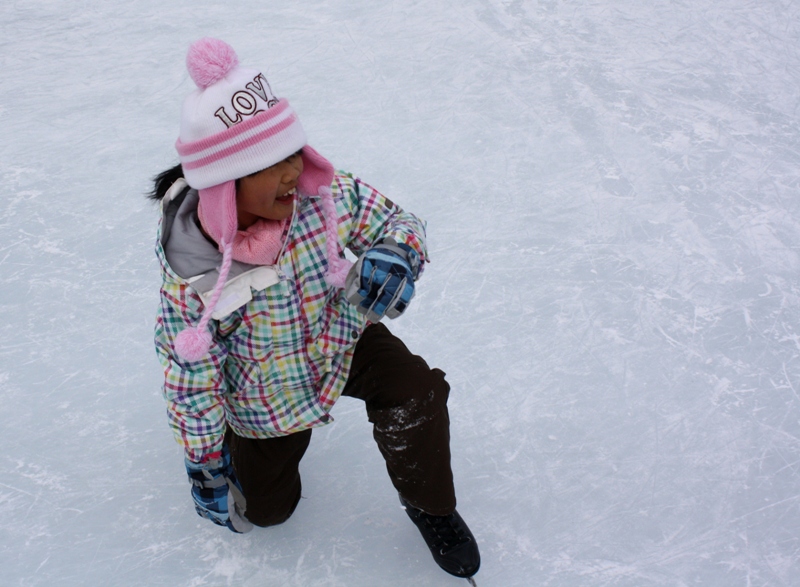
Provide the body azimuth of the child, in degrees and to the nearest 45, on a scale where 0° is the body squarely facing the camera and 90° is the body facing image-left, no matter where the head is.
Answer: approximately 315°
